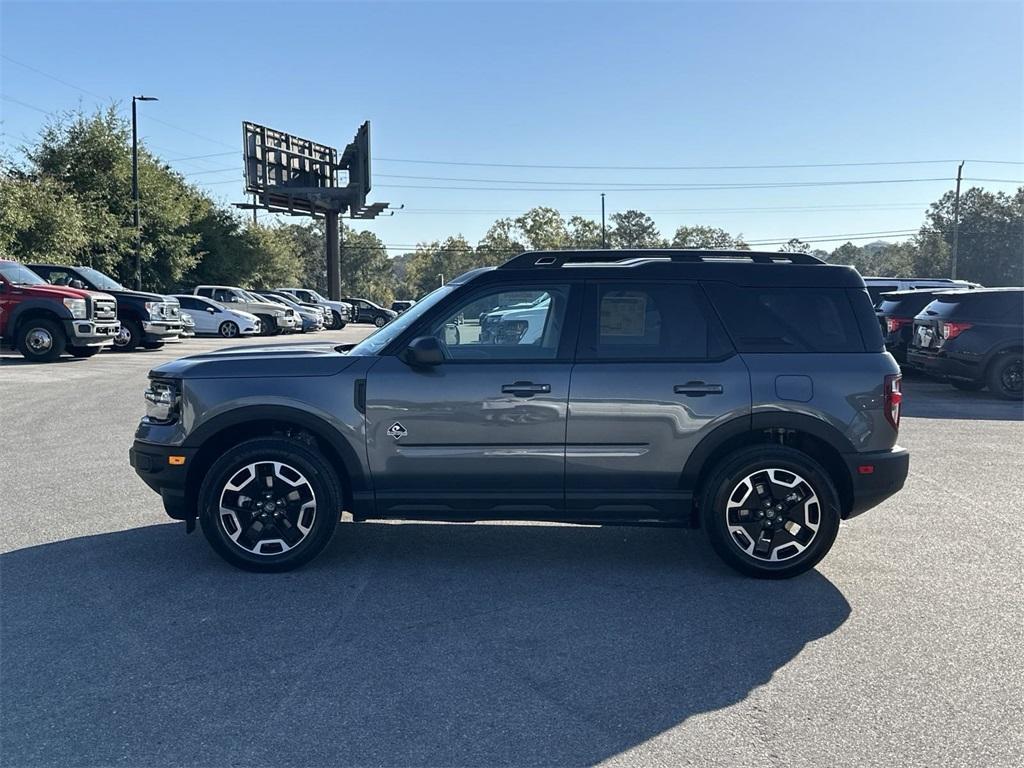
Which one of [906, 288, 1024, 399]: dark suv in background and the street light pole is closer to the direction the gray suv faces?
the street light pole

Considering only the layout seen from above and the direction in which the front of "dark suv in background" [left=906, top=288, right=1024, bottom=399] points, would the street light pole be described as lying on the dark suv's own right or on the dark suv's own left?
on the dark suv's own left

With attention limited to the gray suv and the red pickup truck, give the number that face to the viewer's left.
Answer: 1

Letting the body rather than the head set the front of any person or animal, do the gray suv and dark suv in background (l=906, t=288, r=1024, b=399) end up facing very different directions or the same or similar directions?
very different directions

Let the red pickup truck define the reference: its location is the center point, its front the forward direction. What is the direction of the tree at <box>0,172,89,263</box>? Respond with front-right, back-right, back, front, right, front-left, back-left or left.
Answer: back-left

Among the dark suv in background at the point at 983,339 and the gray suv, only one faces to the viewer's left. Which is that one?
the gray suv

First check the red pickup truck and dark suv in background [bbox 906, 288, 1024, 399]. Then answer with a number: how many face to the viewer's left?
0

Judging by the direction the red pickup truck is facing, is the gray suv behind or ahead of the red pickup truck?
ahead

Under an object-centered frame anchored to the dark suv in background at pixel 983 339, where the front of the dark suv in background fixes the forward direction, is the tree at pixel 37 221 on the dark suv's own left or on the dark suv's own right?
on the dark suv's own left

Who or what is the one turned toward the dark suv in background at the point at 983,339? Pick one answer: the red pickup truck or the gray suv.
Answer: the red pickup truck

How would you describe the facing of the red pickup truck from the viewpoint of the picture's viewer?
facing the viewer and to the right of the viewer

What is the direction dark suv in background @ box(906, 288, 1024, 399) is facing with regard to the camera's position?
facing away from the viewer and to the right of the viewer

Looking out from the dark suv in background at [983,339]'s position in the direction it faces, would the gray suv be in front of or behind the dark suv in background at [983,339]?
behind

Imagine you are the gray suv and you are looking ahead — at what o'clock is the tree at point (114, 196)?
The tree is roughly at 2 o'clock from the gray suv.

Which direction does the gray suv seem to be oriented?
to the viewer's left

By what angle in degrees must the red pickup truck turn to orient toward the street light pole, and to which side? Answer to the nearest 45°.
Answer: approximately 135° to its left

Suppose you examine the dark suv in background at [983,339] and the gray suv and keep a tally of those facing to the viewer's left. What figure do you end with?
1
